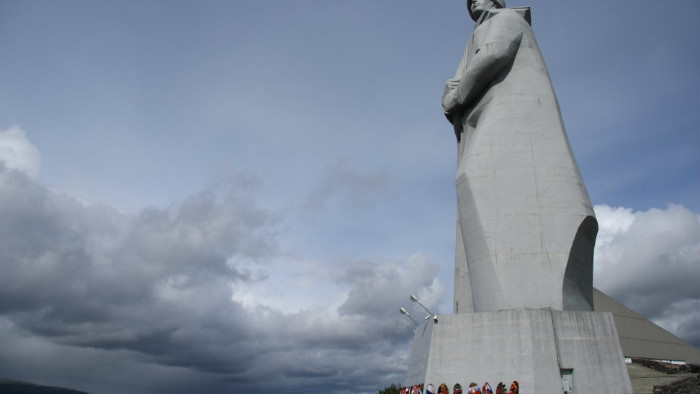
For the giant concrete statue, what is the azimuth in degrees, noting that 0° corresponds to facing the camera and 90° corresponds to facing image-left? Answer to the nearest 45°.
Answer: approximately 90°
